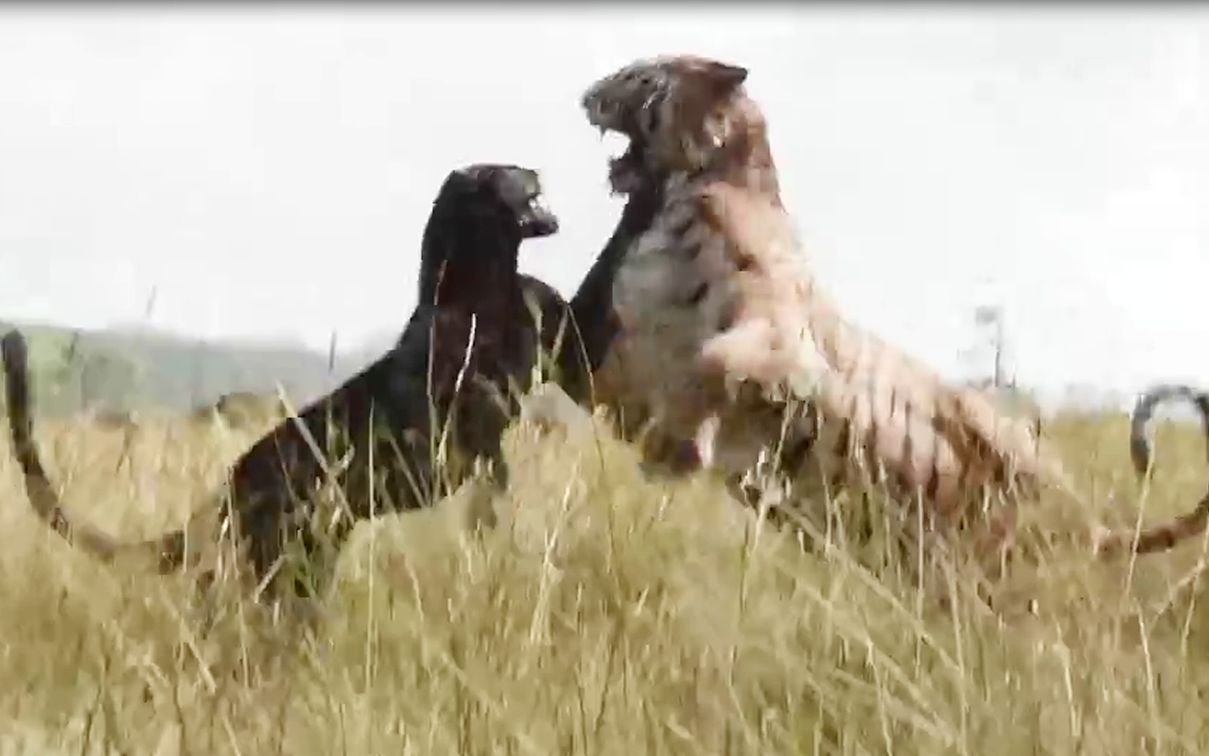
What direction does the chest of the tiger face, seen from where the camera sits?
to the viewer's left
